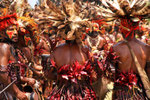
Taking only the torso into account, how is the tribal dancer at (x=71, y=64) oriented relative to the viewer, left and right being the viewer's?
facing away from the viewer

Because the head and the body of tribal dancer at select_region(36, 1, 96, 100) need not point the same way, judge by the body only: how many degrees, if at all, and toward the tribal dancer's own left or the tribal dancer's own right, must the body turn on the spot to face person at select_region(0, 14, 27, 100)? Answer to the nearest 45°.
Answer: approximately 90° to the tribal dancer's own left

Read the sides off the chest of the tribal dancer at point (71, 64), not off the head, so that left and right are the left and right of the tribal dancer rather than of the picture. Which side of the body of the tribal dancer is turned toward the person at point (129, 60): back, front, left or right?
right
